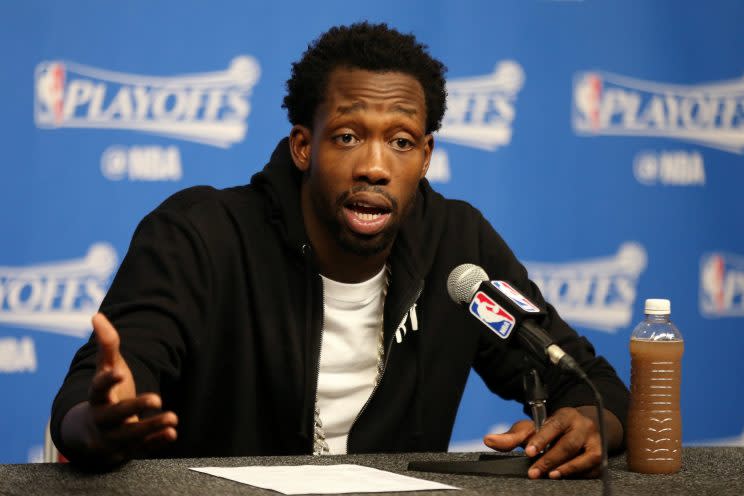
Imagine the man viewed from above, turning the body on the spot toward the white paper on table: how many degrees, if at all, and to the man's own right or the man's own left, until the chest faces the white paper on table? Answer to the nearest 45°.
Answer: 0° — they already face it

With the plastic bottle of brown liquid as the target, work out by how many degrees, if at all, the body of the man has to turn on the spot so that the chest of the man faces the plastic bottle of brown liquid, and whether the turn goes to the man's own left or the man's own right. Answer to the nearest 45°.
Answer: approximately 45° to the man's own left

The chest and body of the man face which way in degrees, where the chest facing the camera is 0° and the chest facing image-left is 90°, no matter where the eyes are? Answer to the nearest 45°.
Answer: approximately 0°

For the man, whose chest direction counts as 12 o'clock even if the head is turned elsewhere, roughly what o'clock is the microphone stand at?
The microphone stand is roughly at 11 o'clock from the man.

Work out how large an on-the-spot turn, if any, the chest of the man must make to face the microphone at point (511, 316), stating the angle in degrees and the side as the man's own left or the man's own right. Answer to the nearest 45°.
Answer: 0° — they already face it

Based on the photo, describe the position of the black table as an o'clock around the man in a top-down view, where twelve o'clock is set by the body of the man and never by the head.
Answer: The black table is roughly at 12 o'clock from the man.
